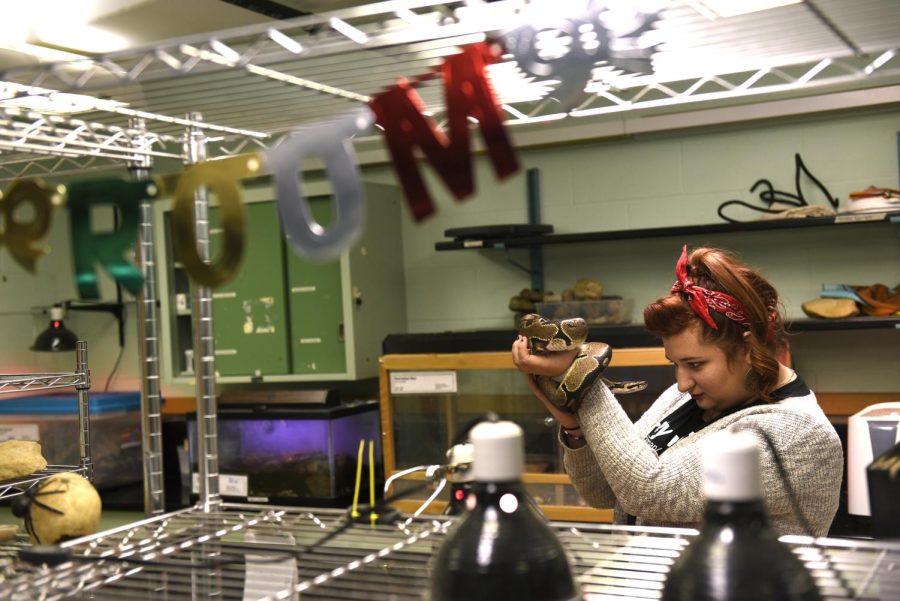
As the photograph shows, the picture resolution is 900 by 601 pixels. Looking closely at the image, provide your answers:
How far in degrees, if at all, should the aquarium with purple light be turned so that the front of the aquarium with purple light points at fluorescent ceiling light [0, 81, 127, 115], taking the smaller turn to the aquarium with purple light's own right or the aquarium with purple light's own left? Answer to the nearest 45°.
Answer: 0° — it already faces it

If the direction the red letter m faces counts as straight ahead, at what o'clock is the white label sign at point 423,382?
The white label sign is roughly at 6 o'clock from the red letter m.

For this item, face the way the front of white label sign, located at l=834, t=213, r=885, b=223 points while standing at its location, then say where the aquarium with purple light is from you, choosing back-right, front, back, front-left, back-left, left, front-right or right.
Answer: right

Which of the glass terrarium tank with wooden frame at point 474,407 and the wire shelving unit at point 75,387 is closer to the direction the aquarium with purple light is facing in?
the wire shelving unit

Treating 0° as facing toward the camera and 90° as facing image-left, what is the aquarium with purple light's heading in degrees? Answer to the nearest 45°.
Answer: approximately 0°

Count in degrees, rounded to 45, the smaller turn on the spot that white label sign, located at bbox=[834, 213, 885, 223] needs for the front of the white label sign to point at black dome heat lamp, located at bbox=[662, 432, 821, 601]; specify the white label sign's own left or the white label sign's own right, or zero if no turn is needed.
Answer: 0° — it already faces it

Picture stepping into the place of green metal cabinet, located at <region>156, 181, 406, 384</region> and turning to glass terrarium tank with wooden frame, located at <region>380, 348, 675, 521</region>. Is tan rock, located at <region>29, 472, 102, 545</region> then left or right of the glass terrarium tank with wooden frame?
right

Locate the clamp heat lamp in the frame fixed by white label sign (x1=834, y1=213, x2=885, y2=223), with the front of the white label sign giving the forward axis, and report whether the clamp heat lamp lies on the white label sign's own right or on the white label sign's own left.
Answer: on the white label sign's own right

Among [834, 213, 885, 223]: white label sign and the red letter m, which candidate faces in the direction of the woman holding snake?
the white label sign
